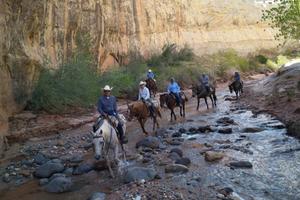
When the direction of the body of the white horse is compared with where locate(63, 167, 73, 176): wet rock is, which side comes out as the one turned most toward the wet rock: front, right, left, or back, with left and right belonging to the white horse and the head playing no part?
right

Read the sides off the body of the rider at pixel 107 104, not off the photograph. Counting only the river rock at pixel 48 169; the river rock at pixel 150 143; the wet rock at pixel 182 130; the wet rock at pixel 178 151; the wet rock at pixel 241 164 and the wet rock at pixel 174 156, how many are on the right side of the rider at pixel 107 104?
1

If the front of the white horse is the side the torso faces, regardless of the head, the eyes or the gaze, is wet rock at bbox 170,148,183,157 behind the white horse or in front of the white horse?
behind

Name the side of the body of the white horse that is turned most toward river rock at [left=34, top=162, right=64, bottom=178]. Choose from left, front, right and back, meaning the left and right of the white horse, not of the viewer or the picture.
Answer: right

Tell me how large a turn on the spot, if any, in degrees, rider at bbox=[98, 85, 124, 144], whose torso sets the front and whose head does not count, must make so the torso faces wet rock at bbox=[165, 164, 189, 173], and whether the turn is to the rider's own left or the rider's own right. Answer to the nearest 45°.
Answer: approximately 45° to the rider's own left

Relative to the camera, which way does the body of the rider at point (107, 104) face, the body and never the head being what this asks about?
toward the camera

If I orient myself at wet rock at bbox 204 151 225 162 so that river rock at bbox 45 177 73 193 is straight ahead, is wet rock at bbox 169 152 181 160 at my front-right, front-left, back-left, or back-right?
front-right

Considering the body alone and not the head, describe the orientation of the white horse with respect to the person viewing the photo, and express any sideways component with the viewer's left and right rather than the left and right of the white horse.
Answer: facing the viewer and to the left of the viewer

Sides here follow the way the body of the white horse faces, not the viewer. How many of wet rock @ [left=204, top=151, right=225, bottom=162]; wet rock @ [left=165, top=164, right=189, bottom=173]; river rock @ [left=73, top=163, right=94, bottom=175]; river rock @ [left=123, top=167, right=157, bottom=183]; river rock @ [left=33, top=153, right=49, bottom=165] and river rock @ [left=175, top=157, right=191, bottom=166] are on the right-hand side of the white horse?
2

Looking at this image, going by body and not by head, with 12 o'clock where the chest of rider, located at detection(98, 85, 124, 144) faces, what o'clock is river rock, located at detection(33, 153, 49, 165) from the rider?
The river rock is roughly at 4 o'clock from the rider.

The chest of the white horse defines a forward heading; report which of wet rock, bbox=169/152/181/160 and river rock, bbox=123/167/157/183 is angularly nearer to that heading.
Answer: the river rock

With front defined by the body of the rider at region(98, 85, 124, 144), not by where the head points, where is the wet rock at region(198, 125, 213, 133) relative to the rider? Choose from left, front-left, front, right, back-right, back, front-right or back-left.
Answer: back-left
